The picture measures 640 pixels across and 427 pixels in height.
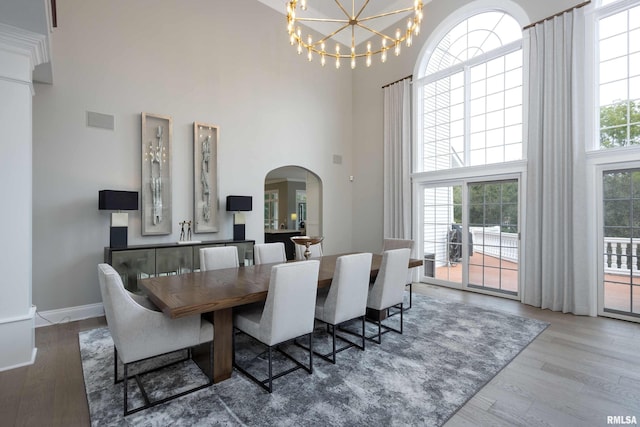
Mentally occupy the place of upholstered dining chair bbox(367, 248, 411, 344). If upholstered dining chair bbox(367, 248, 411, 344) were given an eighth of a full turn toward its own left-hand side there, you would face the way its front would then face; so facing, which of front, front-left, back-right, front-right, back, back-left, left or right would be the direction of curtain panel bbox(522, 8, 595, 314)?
back-right

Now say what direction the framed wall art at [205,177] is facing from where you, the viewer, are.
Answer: facing the viewer and to the right of the viewer

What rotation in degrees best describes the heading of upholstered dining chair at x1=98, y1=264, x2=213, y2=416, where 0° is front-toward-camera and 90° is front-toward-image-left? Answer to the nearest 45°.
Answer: approximately 225°

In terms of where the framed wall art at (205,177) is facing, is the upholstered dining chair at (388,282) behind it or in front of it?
in front

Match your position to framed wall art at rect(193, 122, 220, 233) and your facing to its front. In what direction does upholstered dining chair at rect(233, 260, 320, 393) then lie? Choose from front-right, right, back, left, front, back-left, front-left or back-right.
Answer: front-right

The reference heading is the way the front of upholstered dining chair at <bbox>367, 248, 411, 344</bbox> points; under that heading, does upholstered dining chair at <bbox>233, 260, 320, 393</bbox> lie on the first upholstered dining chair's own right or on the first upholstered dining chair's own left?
on the first upholstered dining chair's own left

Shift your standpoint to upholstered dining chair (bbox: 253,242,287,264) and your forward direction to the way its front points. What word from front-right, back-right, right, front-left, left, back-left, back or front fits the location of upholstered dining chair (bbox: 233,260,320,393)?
front-right

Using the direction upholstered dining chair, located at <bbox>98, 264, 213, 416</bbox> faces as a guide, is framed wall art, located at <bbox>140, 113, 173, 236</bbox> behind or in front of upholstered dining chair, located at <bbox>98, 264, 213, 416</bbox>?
in front

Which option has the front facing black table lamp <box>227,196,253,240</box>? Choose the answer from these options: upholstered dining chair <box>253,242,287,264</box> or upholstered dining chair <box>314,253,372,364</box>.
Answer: upholstered dining chair <box>314,253,372,364</box>

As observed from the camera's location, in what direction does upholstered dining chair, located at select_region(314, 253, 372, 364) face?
facing away from the viewer and to the left of the viewer

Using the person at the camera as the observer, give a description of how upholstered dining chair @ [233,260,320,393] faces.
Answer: facing away from the viewer and to the left of the viewer

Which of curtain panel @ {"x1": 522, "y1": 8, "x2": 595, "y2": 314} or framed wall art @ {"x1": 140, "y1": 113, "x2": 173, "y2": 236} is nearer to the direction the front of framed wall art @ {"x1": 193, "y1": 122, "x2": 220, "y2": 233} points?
the curtain panel

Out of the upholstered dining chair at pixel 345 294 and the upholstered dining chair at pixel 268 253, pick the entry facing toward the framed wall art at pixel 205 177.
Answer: the upholstered dining chair at pixel 345 294

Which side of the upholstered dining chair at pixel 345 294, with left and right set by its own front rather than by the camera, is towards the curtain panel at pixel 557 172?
right

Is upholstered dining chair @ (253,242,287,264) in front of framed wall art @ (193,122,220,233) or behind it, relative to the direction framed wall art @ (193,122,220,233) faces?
in front

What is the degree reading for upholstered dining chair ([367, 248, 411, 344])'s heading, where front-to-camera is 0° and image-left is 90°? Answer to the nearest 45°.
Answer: approximately 135°
